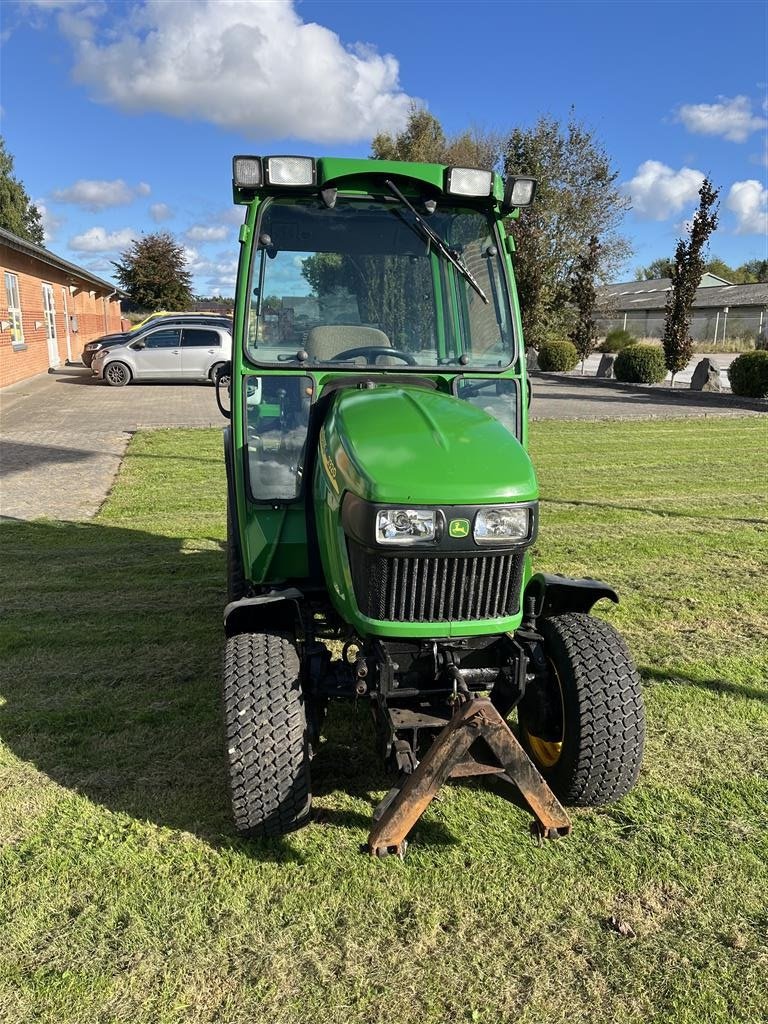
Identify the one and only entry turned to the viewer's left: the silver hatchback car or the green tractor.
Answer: the silver hatchback car

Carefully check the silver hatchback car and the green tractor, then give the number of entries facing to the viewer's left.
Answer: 1

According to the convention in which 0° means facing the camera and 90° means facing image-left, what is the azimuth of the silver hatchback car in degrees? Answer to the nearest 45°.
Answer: approximately 90°

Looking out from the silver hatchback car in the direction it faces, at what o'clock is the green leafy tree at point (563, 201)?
The green leafy tree is roughly at 5 o'clock from the silver hatchback car.

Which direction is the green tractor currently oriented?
toward the camera

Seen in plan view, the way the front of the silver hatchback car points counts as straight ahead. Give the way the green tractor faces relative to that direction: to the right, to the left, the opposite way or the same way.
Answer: to the left

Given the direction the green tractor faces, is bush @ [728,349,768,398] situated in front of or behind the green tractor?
behind

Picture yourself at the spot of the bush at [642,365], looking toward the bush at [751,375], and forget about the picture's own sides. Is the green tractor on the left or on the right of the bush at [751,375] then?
right

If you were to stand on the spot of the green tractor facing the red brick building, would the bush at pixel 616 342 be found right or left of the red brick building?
right

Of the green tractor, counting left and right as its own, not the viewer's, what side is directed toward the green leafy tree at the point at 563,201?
back

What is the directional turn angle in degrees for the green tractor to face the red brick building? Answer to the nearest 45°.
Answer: approximately 135° to its right

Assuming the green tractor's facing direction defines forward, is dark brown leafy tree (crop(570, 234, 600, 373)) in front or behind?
behind

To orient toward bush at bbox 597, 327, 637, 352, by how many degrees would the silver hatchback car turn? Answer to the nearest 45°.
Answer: approximately 135° to its right

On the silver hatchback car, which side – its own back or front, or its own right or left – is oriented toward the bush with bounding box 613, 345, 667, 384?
back

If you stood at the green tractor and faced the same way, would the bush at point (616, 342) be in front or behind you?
behind
